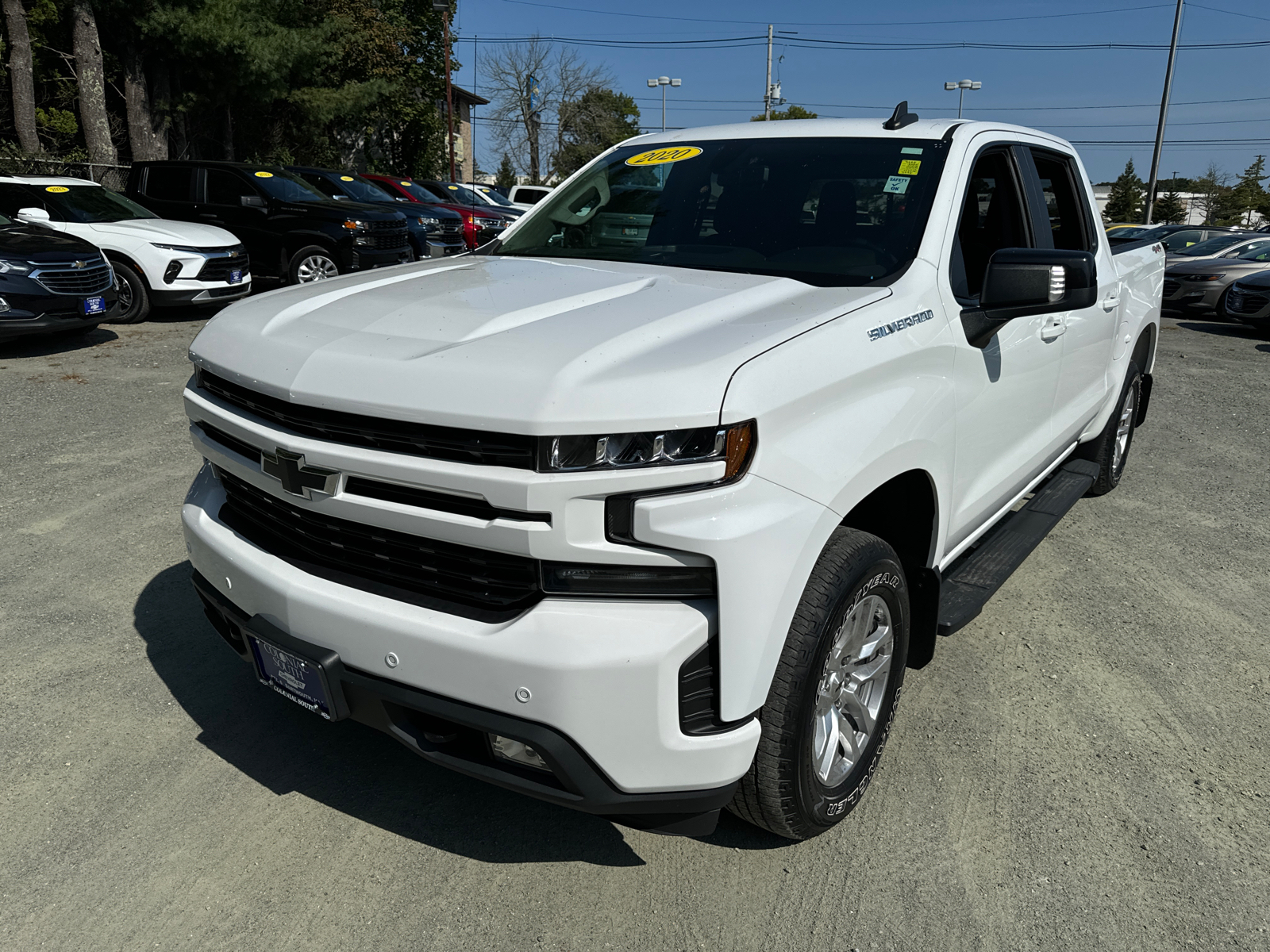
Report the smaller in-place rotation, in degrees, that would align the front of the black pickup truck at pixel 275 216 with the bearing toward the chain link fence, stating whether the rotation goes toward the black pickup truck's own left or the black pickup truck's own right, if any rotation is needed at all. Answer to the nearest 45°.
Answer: approximately 180°

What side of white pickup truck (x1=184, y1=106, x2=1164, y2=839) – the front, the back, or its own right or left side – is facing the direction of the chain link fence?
right

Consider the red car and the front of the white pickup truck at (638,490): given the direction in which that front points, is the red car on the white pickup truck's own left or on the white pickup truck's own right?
on the white pickup truck's own right

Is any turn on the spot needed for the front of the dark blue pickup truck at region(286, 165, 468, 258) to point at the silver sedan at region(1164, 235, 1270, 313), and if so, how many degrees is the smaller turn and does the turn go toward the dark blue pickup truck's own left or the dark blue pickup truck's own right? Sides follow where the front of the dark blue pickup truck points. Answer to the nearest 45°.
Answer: approximately 45° to the dark blue pickup truck's own left

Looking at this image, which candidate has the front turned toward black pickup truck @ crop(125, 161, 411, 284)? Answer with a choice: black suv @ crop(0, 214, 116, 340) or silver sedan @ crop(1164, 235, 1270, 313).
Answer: the silver sedan

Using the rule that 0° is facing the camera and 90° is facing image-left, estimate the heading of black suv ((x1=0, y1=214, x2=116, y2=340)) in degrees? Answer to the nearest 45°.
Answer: approximately 315°

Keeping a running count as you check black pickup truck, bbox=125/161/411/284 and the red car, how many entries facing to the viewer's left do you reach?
0

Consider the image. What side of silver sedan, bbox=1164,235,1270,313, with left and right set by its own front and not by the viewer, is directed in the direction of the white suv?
front

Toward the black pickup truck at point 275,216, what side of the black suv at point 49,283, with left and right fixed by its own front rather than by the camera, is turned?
left

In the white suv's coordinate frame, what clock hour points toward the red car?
The red car is roughly at 9 o'clock from the white suv.

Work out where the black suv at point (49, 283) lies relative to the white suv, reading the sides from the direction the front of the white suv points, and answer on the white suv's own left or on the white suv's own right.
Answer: on the white suv's own right

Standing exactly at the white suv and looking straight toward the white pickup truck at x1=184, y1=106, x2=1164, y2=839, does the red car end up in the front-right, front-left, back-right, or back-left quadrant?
back-left

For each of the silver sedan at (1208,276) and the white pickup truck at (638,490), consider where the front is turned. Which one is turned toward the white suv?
the silver sedan

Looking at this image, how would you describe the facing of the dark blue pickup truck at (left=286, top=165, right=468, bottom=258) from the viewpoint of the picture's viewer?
facing the viewer and to the right of the viewer

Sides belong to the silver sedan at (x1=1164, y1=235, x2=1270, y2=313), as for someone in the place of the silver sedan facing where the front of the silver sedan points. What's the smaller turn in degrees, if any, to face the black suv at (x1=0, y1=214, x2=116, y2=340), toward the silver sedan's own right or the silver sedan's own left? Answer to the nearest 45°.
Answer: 0° — it already faces it
